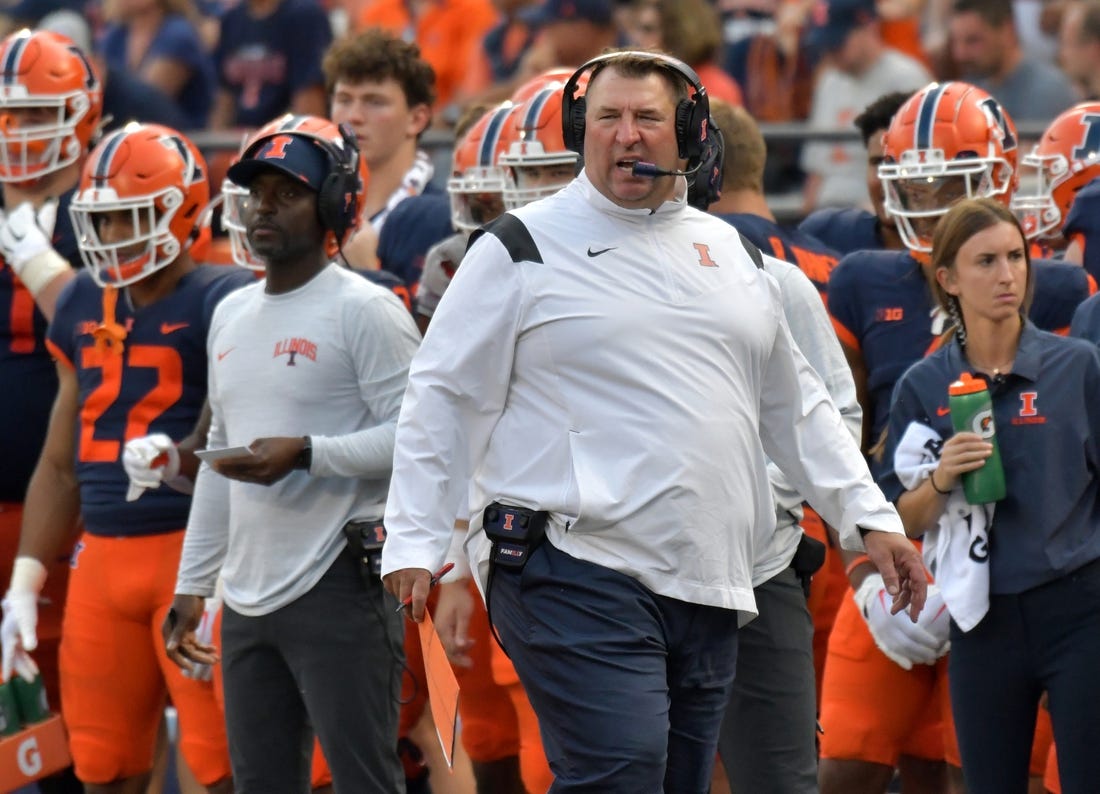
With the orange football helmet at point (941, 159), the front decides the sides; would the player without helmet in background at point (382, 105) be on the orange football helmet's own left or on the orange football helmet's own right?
on the orange football helmet's own right

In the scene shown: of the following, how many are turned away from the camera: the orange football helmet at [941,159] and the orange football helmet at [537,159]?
0

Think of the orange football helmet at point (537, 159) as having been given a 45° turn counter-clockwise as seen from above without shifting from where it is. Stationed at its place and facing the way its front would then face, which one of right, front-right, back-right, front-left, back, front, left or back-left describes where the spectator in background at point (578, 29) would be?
back

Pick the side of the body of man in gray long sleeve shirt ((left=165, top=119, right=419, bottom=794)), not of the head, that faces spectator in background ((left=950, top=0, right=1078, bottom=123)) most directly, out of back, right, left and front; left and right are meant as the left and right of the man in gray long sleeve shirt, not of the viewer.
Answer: back

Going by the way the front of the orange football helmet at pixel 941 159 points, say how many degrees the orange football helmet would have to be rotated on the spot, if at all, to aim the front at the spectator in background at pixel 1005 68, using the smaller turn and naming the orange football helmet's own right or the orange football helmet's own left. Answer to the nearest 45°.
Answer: approximately 135° to the orange football helmet's own right

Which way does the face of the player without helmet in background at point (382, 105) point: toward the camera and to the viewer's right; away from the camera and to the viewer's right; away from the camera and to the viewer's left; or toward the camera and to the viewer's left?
toward the camera and to the viewer's left

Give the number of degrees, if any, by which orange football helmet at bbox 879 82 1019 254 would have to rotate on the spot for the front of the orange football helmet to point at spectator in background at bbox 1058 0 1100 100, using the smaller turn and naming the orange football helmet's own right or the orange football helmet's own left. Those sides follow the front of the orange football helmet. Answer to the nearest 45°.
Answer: approximately 135° to the orange football helmet's own right

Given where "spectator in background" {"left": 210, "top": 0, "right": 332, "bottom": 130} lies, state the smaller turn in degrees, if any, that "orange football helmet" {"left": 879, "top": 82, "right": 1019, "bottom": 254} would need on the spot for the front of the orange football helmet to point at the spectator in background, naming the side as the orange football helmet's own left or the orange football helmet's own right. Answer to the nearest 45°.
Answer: approximately 90° to the orange football helmet's own right

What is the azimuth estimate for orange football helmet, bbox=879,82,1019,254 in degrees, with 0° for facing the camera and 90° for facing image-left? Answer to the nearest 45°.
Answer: approximately 45°

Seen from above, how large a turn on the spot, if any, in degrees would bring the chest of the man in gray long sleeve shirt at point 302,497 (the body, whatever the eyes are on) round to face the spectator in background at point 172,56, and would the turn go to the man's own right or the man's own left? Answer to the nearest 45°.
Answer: approximately 135° to the man's own right

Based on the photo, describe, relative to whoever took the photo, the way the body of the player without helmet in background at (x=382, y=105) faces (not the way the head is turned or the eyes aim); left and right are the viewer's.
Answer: facing the viewer and to the left of the viewer
